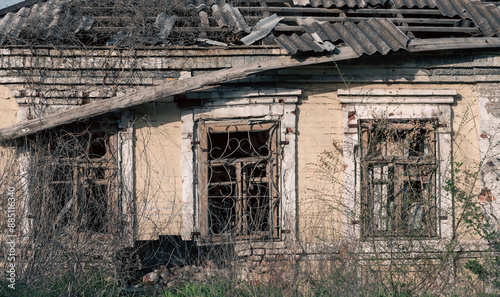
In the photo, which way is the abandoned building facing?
toward the camera
